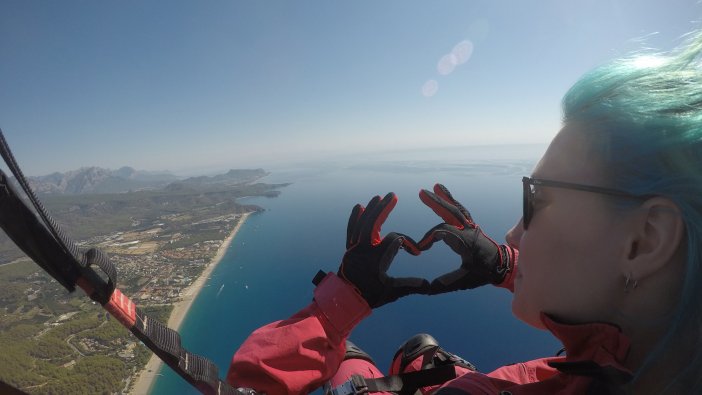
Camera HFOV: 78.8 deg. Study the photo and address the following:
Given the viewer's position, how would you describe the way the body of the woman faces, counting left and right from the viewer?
facing away from the viewer and to the left of the viewer
